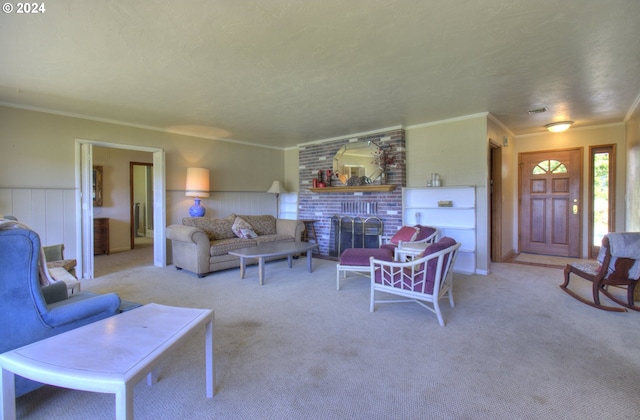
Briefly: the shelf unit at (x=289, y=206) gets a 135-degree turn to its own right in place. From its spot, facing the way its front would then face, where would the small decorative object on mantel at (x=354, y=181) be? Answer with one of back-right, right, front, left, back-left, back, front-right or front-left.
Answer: back-right

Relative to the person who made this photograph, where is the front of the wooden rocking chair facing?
facing away from the viewer and to the left of the viewer

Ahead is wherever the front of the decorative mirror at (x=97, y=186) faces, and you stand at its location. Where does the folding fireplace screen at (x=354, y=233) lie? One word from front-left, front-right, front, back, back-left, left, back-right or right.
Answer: front-left

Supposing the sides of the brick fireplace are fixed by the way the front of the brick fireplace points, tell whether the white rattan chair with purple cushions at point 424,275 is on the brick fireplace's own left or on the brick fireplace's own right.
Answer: on the brick fireplace's own left

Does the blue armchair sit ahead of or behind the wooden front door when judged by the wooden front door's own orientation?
ahead

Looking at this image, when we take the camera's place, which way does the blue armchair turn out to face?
facing away from the viewer and to the right of the viewer

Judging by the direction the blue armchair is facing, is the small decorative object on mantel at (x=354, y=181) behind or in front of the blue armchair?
in front
